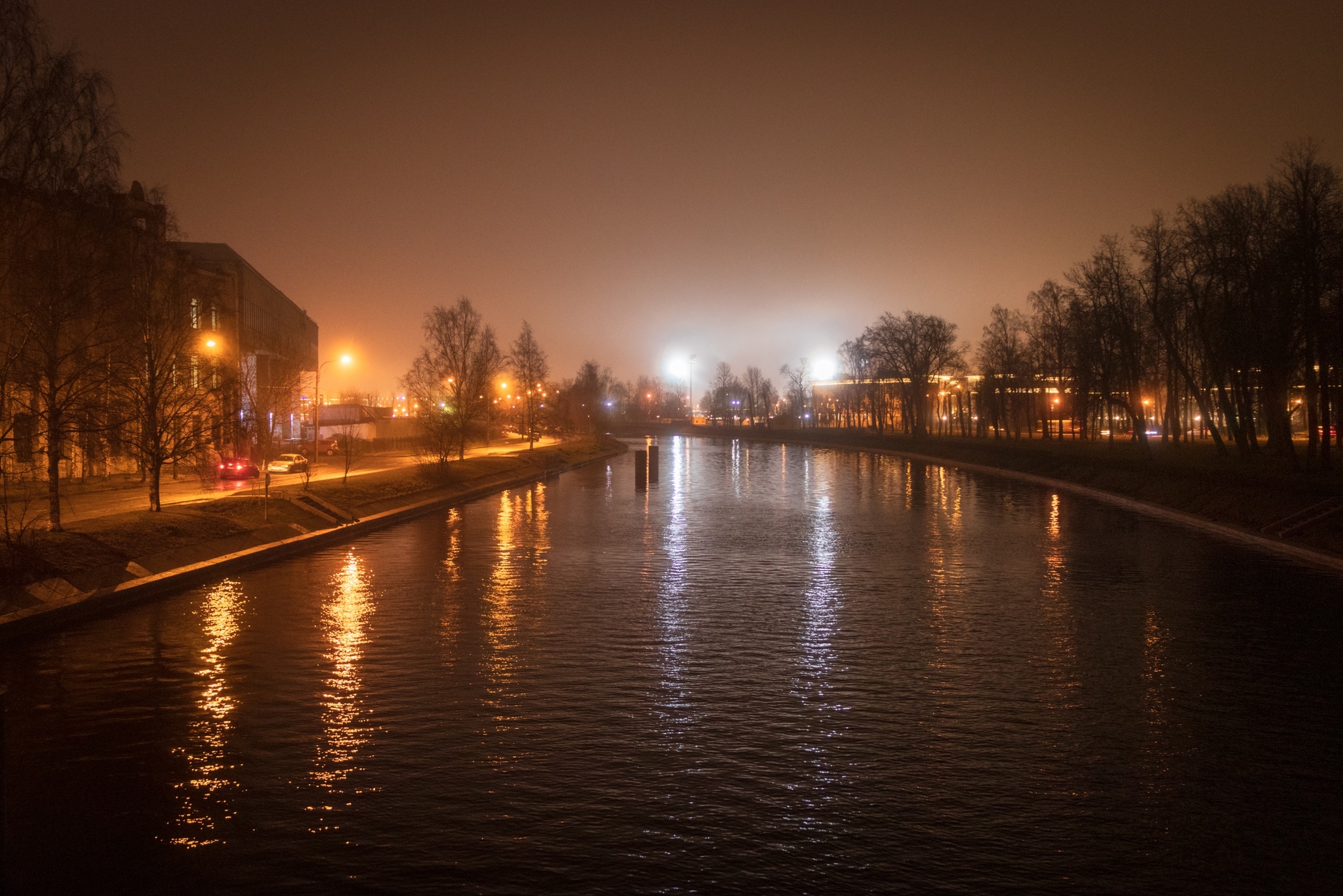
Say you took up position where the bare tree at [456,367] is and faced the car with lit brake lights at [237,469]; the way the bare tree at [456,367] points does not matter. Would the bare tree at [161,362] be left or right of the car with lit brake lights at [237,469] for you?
left

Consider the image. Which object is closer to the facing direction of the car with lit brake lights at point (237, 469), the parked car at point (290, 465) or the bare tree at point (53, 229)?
the parked car

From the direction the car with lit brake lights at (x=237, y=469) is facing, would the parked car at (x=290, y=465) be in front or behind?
in front

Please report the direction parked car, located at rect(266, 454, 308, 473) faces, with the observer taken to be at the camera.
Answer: facing the viewer and to the left of the viewer

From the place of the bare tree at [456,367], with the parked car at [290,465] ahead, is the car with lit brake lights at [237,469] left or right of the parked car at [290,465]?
left

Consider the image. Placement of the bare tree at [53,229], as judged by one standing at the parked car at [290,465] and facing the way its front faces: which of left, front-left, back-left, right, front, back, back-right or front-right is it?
front-left

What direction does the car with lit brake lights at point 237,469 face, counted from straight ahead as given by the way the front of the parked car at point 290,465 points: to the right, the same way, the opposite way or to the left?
the opposite way

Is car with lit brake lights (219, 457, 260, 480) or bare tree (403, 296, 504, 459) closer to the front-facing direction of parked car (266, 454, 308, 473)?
the car with lit brake lights

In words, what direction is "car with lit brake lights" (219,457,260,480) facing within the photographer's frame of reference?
facing away from the viewer and to the right of the viewer
